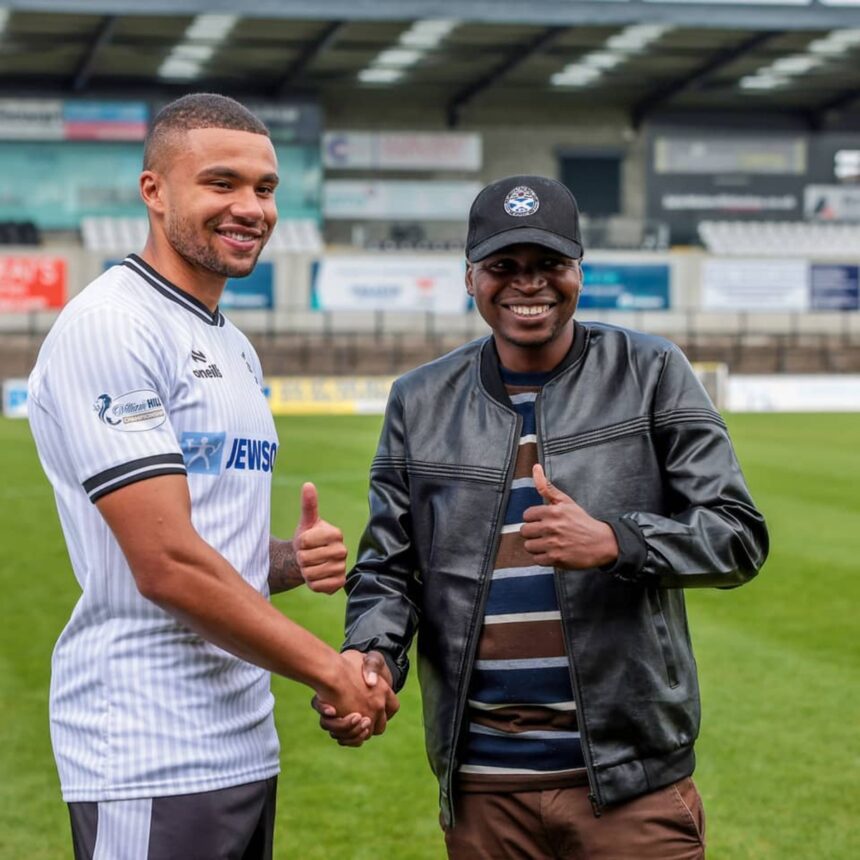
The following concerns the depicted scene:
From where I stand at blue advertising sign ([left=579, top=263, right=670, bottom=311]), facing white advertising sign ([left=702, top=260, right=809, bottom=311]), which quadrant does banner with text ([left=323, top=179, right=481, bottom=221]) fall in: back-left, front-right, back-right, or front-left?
back-left

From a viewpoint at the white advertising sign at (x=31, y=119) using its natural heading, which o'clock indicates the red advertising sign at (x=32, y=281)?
The red advertising sign is roughly at 12 o'clock from the white advertising sign.

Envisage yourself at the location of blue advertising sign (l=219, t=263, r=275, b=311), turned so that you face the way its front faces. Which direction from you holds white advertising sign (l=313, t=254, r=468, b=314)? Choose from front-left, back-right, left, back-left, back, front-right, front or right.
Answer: left

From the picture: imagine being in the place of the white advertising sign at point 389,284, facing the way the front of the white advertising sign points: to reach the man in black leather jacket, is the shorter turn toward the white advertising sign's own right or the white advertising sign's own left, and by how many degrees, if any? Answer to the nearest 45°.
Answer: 0° — it already faces them

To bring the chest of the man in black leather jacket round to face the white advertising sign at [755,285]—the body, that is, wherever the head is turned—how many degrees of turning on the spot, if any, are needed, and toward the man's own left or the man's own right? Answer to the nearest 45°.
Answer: approximately 180°

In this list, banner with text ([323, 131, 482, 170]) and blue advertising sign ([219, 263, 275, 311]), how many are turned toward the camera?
2

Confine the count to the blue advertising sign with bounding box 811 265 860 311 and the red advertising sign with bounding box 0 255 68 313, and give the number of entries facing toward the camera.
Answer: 2
